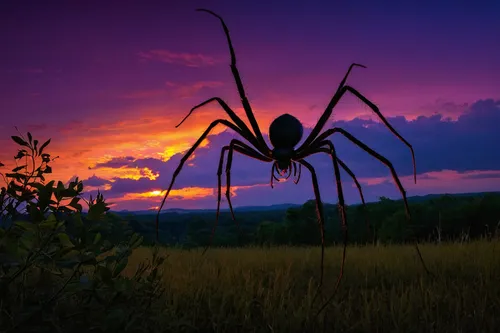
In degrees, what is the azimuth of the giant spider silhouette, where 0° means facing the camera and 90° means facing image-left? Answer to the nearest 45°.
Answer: approximately 0°
